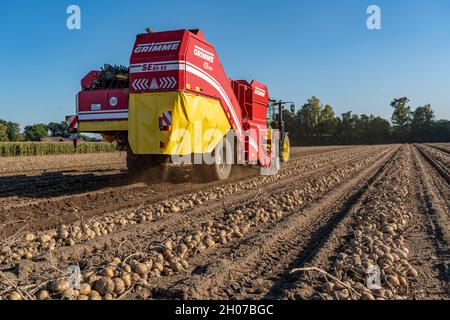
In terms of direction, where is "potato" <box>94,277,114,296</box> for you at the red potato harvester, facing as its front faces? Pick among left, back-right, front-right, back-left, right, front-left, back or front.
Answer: back-right

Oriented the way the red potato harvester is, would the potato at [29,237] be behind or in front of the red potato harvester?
behind

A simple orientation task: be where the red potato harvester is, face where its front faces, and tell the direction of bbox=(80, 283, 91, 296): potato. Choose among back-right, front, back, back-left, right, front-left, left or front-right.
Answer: back-right

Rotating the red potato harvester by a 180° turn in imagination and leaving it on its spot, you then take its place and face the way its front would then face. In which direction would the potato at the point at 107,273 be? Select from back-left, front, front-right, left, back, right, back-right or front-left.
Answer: front-left

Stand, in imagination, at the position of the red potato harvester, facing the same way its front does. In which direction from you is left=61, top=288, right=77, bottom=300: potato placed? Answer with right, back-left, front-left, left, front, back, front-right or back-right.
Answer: back-right

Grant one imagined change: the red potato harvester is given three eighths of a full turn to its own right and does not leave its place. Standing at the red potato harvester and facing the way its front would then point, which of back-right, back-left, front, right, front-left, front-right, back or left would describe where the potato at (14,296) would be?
front

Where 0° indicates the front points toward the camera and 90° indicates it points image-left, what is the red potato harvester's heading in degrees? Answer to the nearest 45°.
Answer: approximately 225°

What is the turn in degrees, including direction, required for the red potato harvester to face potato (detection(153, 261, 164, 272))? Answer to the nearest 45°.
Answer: approximately 135° to its right

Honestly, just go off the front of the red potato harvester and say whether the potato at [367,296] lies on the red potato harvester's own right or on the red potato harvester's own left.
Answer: on the red potato harvester's own right

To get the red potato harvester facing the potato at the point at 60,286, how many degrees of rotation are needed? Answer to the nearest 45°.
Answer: approximately 135° to its right

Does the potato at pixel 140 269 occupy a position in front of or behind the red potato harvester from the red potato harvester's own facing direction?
behind
